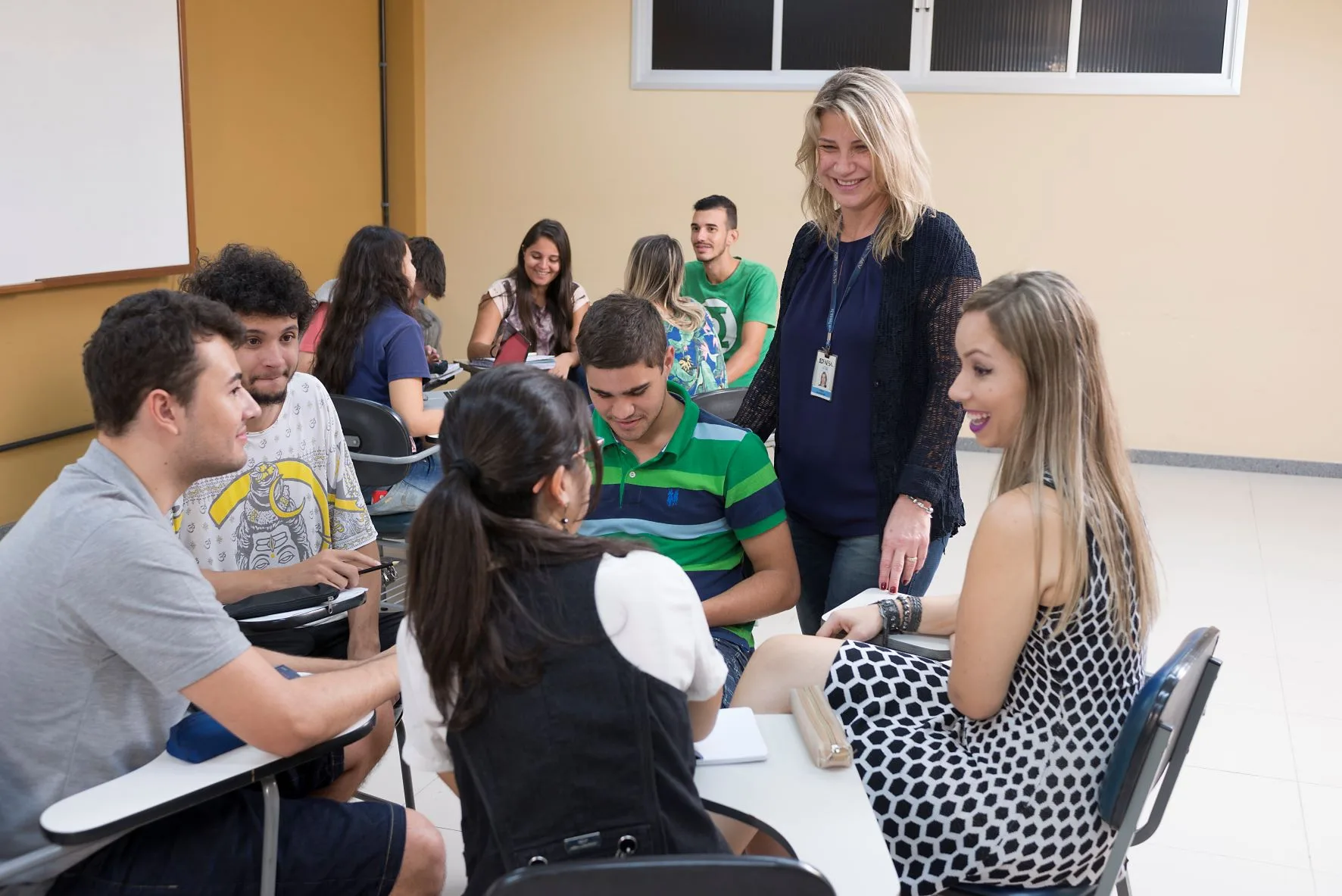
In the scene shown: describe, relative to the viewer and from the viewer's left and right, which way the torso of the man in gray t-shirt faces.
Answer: facing to the right of the viewer

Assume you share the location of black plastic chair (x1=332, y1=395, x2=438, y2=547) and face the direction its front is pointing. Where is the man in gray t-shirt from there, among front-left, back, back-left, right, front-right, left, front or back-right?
back-right

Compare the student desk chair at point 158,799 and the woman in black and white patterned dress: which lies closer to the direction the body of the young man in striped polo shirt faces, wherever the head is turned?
the student desk chair

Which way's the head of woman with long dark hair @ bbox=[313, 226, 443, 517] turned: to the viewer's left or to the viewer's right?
to the viewer's right

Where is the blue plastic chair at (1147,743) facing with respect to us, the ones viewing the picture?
facing to the left of the viewer

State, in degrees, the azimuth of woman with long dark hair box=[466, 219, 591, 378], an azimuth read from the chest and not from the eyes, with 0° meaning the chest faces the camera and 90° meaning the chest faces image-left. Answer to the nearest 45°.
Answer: approximately 0°

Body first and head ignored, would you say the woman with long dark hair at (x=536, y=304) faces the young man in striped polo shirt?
yes

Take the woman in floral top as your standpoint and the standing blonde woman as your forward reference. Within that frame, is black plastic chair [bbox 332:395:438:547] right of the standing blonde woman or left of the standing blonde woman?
right
